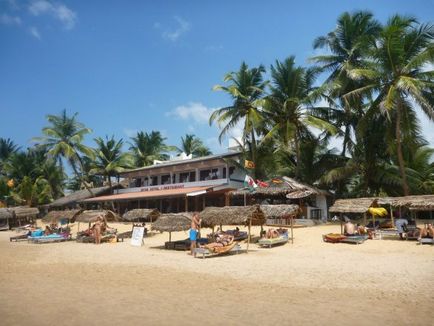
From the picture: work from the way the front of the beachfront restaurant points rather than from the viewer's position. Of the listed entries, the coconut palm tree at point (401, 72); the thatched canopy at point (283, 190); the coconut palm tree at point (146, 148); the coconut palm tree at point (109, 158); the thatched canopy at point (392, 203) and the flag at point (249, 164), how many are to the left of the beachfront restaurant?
4

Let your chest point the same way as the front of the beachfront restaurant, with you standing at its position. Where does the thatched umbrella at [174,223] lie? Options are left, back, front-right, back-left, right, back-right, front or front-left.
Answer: front-left

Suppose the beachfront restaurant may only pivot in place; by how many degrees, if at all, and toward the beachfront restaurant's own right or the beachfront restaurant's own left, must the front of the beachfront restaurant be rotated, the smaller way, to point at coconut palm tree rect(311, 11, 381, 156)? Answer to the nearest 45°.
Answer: approximately 90° to the beachfront restaurant's own left

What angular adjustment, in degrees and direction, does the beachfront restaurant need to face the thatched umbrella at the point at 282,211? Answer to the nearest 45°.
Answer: approximately 45° to its left

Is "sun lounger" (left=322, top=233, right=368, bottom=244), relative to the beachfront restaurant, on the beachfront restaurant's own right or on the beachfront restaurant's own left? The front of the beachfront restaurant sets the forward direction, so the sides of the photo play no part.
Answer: on the beachfront restaurant's own left

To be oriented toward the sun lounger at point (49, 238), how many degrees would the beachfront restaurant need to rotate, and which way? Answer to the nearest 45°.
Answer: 0° — it already faces it

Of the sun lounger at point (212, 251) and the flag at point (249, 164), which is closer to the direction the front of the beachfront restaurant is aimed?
the sun lounger

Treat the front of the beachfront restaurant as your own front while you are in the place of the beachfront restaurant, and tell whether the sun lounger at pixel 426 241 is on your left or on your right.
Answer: on your left

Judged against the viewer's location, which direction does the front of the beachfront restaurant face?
facing the viewer and to the left of the viewer

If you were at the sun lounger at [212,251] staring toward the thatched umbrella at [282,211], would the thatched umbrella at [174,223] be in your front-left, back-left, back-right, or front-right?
front-left

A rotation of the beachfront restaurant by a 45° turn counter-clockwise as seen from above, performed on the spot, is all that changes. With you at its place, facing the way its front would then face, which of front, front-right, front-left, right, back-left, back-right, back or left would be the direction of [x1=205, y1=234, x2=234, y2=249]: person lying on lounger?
front

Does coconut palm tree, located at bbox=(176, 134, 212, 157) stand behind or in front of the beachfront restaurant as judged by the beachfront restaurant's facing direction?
behind

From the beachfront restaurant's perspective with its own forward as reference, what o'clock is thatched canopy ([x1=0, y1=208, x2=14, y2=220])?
The thatched canopy is roughly at 2 o'clock from the beachfront restaurant.

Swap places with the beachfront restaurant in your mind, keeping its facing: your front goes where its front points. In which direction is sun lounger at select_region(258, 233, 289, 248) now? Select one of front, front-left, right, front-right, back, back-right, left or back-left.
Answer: front-left

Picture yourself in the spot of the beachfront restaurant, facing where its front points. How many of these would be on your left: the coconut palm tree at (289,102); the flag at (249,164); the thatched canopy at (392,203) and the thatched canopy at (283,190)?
4

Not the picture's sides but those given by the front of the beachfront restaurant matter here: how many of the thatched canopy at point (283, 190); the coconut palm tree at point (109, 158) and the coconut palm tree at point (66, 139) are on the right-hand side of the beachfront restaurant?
2

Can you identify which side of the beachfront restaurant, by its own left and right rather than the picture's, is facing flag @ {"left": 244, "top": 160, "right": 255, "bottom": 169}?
left

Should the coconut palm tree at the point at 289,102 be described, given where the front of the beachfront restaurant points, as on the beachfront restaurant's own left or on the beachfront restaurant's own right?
on the beachfront restaurant's own left
